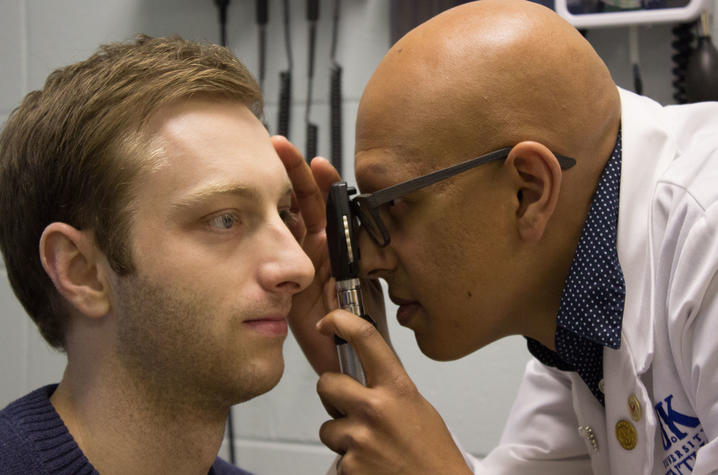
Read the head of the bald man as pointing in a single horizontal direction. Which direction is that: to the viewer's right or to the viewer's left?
to the viewer's left

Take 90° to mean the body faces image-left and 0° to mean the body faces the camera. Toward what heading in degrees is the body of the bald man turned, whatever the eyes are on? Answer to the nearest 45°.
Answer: approximately 90°
